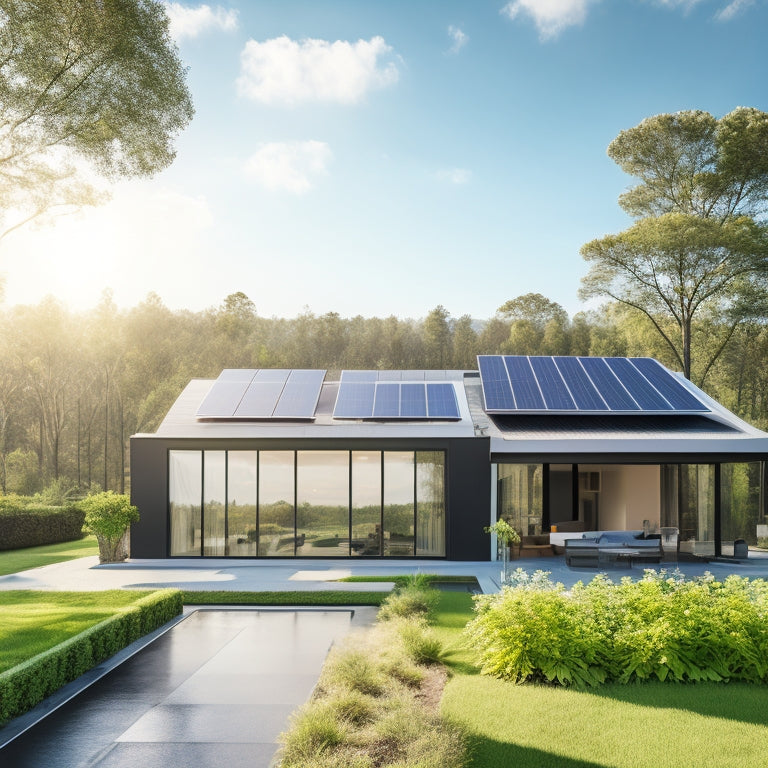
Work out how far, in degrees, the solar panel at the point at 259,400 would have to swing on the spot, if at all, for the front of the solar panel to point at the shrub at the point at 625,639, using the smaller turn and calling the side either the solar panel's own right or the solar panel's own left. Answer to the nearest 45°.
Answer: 0° — it already faces it

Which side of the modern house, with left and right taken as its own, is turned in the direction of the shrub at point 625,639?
front

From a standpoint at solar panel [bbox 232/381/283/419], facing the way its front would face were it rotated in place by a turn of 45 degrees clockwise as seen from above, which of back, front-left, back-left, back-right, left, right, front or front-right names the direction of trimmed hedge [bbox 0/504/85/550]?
right

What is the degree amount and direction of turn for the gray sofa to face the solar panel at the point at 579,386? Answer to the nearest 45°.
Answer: approximately 180°

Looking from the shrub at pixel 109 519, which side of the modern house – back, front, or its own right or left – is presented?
right

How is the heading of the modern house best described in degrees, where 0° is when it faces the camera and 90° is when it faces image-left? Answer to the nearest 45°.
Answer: approximately 0°

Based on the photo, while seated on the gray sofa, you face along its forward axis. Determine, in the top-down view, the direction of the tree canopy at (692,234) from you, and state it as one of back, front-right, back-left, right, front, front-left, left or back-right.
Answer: back

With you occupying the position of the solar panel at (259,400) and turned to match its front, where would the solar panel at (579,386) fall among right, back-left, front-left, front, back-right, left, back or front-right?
left

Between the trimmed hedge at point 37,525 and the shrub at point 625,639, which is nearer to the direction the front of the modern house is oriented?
the shrub

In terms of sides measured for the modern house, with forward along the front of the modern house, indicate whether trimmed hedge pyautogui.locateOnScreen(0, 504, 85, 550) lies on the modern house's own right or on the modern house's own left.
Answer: on the modern house's own right
